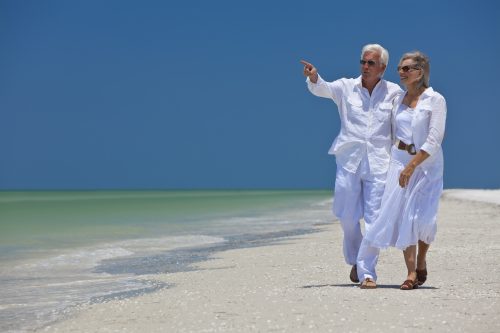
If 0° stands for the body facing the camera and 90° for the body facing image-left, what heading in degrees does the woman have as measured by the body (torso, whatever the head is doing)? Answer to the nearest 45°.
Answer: approximately 45°

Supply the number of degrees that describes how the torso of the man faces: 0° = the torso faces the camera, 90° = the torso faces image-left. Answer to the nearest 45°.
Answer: approximately 0°
